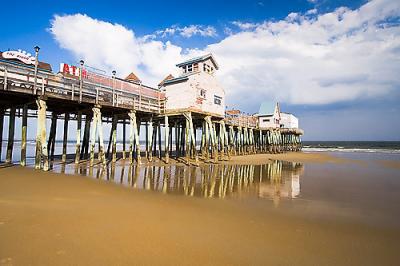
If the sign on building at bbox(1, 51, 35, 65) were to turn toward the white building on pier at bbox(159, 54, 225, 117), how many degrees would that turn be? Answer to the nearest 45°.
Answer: approximately 45° to its left

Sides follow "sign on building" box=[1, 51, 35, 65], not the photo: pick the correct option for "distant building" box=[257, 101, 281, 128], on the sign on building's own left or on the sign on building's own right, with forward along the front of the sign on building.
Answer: on the sign on building's own left
